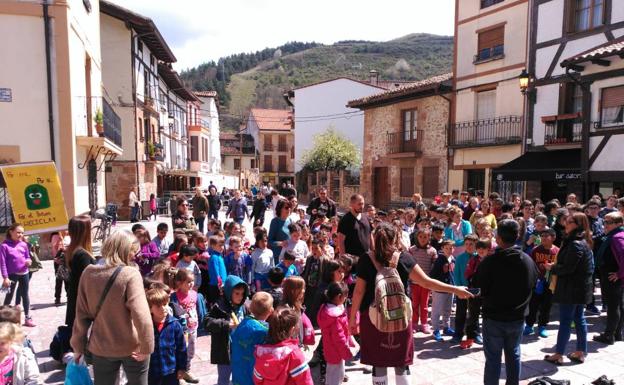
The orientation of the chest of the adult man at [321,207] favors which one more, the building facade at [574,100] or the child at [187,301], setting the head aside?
the child

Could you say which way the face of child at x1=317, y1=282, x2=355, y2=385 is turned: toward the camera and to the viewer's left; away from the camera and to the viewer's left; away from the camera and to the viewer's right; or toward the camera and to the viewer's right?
away from the camera and to the viewer's right

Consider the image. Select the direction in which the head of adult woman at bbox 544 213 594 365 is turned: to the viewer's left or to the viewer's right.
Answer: to the viewer's left

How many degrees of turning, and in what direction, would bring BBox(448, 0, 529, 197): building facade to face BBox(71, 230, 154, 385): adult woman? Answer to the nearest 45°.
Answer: approximately 45° to its left

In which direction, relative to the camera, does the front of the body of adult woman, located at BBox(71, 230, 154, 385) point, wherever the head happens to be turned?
away from the camera

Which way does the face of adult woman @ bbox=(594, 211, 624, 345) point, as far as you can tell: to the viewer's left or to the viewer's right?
to the viewer's left

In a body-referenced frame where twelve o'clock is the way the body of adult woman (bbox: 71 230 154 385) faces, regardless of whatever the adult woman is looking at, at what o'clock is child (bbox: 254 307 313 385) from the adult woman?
The child is roughly at 4 o'clock from the adult woman.

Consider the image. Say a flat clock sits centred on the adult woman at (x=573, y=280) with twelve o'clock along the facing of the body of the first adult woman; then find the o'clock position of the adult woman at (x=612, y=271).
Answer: The adult woman at (x=612, y=271) is roughly at 4 o'clock from the adult woman at (x=573, y=280).

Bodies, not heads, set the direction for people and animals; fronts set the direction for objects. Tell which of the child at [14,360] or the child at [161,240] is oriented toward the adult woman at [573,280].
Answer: the child at [161,240]

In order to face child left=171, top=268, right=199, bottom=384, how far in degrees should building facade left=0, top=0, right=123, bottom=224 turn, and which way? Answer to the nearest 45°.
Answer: approximately 90° to its right
